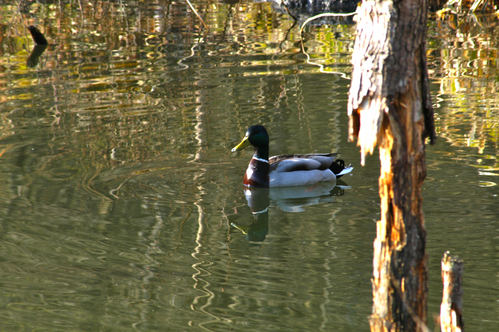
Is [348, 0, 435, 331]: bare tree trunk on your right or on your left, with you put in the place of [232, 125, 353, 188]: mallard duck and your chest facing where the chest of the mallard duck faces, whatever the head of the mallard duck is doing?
on your left

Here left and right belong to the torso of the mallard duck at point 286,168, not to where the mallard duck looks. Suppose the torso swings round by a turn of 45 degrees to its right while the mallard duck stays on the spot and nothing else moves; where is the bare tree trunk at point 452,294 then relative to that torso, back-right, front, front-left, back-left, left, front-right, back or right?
back-left

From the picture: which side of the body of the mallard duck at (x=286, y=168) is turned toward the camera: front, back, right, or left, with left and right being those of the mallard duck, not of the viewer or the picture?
left
